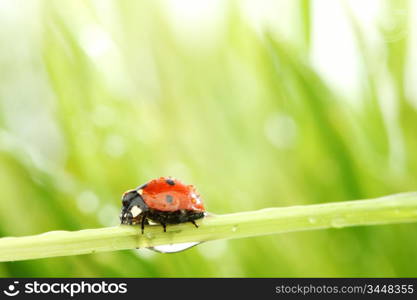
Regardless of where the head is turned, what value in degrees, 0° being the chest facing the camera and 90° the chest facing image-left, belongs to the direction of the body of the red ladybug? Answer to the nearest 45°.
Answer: approximately 90°
